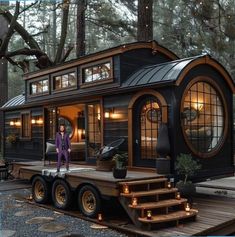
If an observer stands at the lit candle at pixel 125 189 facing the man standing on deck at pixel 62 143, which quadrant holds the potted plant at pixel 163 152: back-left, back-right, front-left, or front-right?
front-right

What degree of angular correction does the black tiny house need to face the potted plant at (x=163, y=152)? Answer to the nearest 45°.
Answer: approximately 45° to its left

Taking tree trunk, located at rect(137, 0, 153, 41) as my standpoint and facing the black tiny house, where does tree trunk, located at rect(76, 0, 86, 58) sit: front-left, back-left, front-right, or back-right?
back-right

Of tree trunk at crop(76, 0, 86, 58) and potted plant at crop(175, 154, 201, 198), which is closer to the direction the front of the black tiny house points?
the potted plant

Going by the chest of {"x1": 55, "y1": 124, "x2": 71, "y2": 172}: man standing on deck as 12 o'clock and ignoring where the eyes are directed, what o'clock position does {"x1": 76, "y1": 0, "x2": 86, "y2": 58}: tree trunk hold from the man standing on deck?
The tree trunk is roughly at 6 o'clock from the man standing on deck.

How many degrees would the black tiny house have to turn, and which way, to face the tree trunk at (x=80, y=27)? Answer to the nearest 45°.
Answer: approximately 135° to its right

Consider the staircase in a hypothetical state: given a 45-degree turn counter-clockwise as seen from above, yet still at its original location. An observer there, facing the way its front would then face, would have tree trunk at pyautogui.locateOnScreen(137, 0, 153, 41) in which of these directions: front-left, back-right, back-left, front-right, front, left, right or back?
left

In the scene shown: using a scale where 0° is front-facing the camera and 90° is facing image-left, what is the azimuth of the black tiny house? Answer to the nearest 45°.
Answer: approximately 45°

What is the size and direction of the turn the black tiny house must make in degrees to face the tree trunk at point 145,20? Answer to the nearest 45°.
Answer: approximately 135° to its right

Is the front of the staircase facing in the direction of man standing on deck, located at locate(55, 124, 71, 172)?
no

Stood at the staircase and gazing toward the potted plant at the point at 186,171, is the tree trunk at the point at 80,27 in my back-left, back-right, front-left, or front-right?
front-left

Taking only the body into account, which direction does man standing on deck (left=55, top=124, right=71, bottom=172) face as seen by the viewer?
toward the camera

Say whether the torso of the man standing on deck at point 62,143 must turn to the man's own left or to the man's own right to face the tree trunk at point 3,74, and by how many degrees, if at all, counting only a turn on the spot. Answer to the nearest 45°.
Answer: approximately 180°

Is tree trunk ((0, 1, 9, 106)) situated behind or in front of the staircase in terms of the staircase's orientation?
behind
